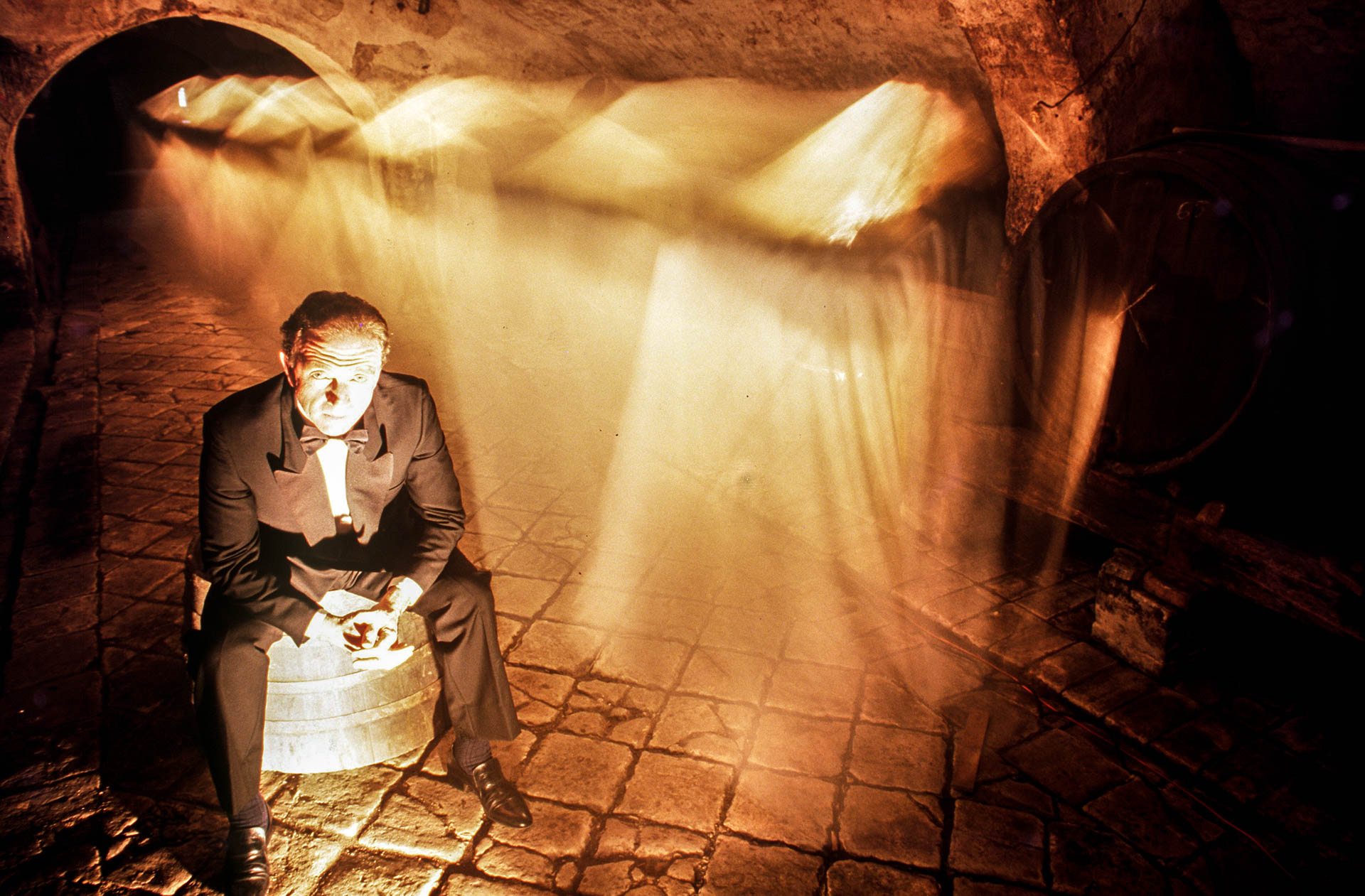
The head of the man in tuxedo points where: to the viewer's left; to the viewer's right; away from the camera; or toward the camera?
toward the camera

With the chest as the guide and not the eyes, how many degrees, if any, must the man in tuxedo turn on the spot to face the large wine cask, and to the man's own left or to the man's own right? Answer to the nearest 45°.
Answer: approximately 90° to the man's own left

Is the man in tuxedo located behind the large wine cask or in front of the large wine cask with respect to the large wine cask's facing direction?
in front

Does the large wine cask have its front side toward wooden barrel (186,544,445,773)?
yes

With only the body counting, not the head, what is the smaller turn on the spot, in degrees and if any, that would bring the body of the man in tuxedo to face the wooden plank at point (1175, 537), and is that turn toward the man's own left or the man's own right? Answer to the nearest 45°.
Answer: approximately 90° to the man's own left

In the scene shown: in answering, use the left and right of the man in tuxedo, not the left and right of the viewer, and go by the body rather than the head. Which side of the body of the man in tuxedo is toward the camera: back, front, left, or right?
front

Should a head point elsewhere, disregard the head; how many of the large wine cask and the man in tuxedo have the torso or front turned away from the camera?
0

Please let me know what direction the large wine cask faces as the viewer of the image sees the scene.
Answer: facing the viewer and to the left of the viewer
